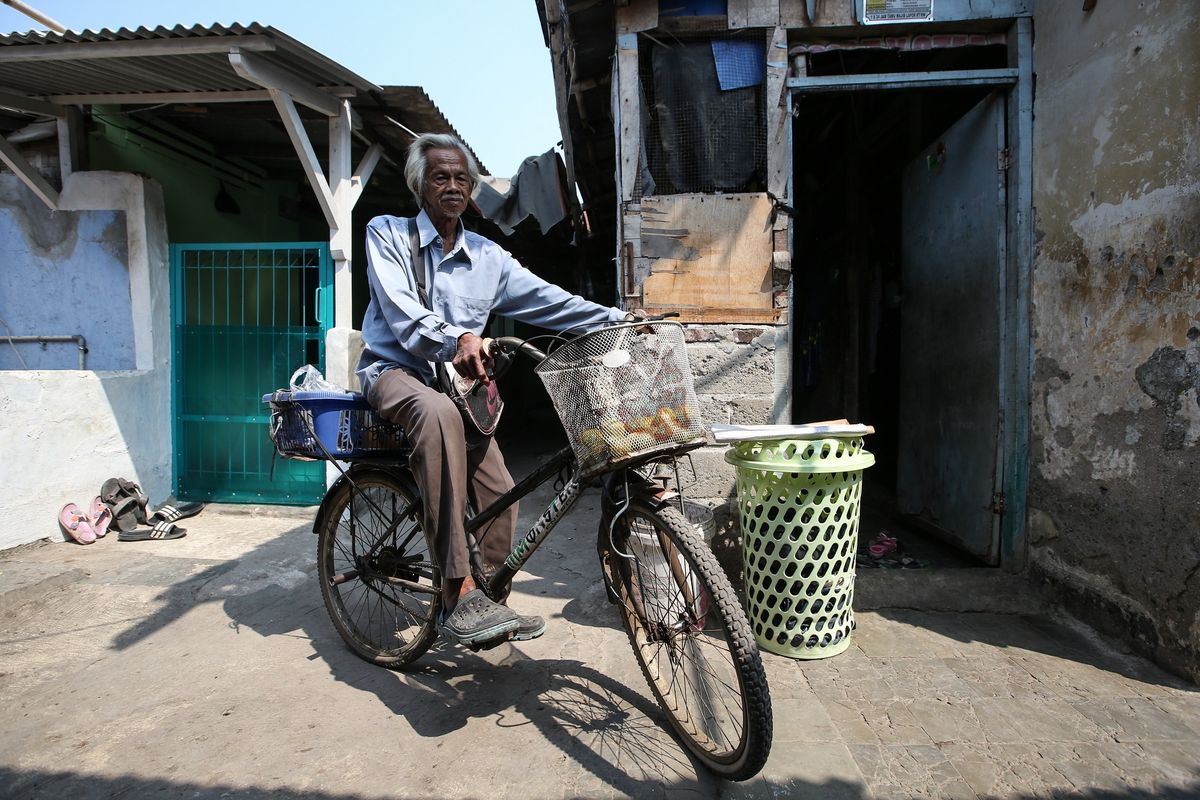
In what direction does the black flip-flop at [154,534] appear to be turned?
to the viewer's right

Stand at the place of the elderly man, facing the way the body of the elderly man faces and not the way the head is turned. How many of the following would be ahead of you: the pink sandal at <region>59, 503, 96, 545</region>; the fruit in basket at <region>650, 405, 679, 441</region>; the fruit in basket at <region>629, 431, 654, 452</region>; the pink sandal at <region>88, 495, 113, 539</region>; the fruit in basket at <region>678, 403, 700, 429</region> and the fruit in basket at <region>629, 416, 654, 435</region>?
4

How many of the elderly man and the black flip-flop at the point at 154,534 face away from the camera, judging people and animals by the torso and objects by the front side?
0

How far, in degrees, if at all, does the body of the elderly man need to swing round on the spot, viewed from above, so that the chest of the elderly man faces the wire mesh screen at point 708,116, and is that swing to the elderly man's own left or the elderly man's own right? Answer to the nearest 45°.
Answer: approximately 90° to the elderly man's own left

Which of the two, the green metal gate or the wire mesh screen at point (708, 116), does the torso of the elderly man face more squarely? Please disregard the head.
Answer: the wire mesh screen

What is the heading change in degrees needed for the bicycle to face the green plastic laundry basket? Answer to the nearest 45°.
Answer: approximately 90° to its left

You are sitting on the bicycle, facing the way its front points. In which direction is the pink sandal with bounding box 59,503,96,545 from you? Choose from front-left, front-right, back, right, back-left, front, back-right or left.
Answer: back

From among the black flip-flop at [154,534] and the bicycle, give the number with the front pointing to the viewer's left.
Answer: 0

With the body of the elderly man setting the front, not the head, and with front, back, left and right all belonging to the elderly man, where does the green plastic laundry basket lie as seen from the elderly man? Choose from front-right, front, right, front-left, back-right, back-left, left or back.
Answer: front-left
